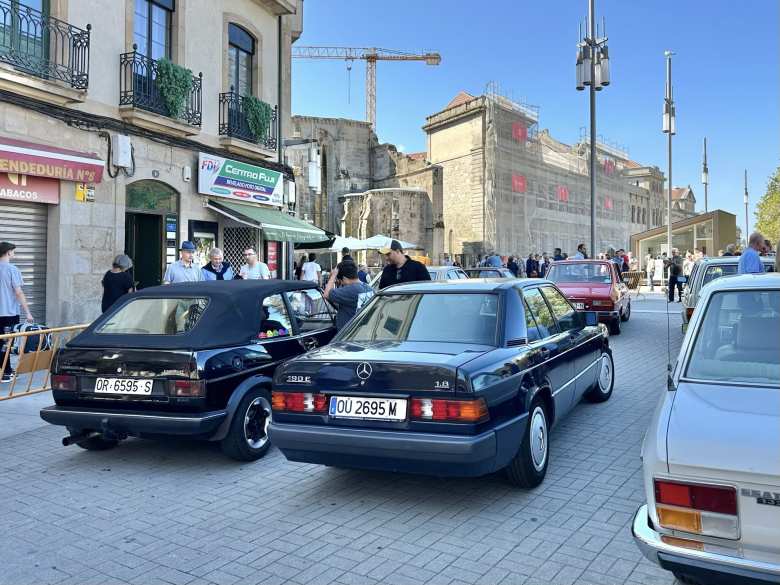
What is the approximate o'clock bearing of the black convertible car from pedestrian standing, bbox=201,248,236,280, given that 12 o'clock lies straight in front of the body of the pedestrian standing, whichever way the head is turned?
The black convertible car is roughly at 12 o'clock from the pedestrian standing.

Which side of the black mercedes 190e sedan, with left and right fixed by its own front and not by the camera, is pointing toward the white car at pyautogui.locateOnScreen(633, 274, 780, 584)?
right

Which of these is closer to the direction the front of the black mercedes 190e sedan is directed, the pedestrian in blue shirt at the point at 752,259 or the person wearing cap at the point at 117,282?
the pedestrian in blue shirt

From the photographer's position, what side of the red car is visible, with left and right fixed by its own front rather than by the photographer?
back

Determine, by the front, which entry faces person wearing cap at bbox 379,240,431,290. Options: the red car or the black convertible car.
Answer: the black convertible car

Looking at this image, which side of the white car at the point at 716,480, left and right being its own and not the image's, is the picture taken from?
back

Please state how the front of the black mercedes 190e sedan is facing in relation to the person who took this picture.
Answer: facing away from the viewer and to the right of the viewer

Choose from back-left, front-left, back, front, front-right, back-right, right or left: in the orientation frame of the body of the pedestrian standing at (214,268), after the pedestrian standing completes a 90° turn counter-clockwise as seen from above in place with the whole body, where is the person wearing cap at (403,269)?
front-right

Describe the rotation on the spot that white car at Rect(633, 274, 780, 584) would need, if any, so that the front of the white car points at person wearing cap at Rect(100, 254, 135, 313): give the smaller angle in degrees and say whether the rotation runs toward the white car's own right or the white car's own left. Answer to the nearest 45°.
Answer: approximately 45° to the white car's own left

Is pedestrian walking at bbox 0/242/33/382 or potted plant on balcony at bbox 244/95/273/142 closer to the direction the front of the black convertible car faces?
the potted plant on balcony

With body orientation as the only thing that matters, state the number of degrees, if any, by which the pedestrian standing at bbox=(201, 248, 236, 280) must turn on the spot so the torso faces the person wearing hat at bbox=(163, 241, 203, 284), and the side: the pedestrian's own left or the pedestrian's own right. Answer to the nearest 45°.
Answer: approximately 45° to the pedestrian's own right

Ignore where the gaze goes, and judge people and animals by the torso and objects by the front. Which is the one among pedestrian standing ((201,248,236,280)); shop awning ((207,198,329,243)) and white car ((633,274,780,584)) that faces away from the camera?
the white car

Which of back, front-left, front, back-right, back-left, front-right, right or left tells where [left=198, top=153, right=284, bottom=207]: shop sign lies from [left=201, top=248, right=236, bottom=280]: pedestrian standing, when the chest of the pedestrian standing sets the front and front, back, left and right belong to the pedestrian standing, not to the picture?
back
